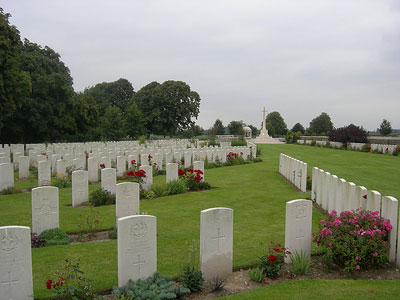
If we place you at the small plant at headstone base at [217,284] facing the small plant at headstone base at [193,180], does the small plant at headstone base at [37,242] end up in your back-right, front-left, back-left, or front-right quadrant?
front-left

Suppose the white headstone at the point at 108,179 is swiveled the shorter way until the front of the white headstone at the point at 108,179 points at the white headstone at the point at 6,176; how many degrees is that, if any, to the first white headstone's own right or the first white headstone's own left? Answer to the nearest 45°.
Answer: approximately 135° to the first white headstone's own right

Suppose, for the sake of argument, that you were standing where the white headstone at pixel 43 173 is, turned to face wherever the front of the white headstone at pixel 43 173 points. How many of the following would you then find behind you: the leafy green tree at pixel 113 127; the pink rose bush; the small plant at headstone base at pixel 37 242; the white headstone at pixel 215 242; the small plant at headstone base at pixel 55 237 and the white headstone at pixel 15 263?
1

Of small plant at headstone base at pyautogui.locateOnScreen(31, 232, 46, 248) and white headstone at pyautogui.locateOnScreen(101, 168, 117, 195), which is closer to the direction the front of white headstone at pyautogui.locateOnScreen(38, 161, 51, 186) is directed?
the small plant at headstone base

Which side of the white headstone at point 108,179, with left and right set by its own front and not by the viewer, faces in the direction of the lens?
front

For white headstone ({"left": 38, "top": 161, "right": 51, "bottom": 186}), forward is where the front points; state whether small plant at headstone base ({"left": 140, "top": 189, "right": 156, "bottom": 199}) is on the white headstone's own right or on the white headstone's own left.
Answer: on the white headstone's own left

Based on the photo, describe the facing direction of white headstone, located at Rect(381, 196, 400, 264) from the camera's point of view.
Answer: facing the viewer and to the left of the viewer

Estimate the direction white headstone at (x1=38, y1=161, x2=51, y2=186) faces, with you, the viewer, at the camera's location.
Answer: facing the viewer

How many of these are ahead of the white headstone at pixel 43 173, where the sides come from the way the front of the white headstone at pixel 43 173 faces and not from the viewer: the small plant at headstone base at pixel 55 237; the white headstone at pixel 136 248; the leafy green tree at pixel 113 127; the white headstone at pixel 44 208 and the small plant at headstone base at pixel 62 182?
3

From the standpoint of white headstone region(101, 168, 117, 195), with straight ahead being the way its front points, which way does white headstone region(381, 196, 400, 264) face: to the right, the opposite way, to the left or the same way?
to the right

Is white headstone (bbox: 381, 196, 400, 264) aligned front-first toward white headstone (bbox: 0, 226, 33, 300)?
yes

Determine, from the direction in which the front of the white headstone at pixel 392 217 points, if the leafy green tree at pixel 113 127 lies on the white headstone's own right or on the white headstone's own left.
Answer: on the white headstone's own right

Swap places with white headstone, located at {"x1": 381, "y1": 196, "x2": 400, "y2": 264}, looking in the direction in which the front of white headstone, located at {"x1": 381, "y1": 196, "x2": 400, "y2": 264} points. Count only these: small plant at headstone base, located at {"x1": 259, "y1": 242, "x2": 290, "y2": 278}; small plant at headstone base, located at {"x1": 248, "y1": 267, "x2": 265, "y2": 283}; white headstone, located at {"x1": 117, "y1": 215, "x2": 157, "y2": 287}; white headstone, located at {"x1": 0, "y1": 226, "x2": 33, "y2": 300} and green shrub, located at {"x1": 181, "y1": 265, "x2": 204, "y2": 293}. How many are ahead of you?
5

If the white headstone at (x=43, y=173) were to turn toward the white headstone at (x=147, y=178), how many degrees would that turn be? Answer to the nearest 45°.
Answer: approximately 45° to its left

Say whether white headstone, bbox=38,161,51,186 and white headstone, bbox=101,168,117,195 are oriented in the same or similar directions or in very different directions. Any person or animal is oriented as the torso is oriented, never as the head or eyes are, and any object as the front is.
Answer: same or similar directions

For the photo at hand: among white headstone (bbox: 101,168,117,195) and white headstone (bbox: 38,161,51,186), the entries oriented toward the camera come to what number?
2

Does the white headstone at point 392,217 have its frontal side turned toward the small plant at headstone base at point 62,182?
no

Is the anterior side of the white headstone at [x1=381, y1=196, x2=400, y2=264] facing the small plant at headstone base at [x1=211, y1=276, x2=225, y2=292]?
yes

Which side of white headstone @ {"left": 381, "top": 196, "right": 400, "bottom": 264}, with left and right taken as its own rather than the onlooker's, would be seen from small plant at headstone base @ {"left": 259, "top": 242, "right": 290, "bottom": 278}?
front

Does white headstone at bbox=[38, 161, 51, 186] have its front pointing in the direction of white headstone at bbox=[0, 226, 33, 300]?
yes

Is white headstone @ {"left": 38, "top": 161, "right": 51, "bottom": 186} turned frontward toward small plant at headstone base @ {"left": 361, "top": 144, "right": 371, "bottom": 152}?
no

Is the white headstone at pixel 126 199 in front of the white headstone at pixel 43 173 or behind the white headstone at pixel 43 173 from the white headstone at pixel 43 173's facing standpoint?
in front
